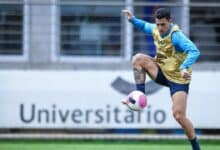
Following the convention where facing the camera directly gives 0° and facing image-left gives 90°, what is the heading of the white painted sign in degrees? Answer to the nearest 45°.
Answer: approximately 0°

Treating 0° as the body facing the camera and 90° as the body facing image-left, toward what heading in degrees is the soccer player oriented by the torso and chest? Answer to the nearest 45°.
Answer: approximately 45°

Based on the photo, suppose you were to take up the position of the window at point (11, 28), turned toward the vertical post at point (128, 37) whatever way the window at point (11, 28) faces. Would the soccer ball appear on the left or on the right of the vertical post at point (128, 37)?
right

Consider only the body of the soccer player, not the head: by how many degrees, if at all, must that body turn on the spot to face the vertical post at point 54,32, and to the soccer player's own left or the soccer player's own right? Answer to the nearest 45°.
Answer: approximately 90° to the soccer player's own right
